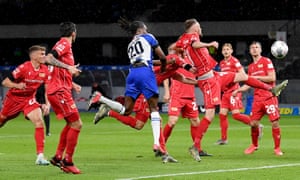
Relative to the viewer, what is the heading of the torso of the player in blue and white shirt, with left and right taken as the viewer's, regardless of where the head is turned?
facing away from the viewer and to the right of the viewer
